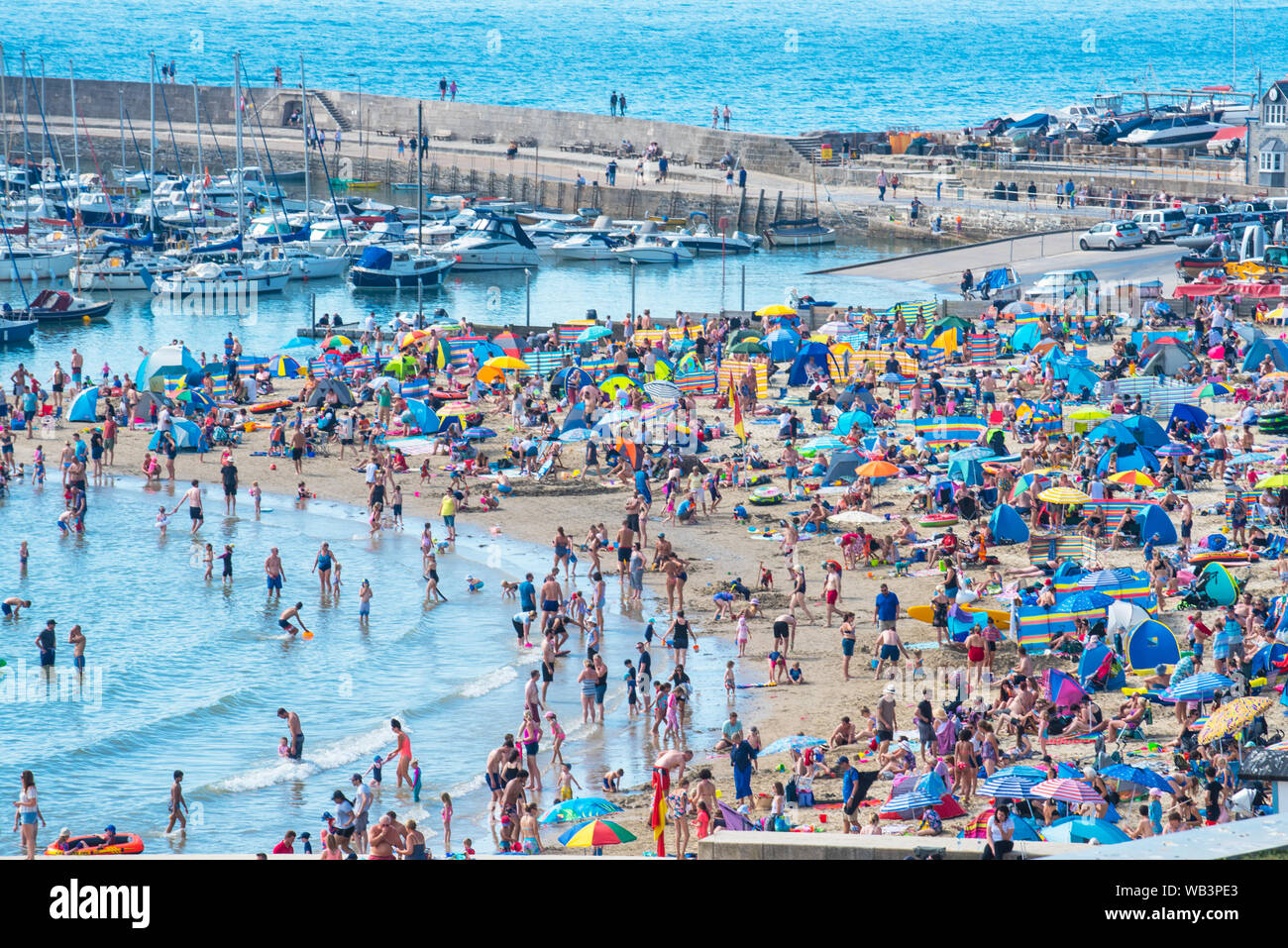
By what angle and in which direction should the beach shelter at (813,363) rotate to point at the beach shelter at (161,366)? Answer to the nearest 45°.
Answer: approximately 90° to its right

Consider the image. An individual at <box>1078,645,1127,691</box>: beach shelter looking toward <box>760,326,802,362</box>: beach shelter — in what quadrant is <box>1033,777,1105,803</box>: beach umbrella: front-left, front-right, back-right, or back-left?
back-left

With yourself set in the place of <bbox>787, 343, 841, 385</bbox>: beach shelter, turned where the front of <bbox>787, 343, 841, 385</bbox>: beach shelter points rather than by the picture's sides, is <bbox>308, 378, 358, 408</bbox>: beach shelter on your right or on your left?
on your right

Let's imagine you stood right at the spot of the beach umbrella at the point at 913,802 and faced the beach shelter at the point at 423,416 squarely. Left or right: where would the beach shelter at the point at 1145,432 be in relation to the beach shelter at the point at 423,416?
right

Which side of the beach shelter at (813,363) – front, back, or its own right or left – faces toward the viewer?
front

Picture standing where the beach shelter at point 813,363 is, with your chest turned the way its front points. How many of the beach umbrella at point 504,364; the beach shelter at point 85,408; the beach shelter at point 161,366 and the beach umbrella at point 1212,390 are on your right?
3

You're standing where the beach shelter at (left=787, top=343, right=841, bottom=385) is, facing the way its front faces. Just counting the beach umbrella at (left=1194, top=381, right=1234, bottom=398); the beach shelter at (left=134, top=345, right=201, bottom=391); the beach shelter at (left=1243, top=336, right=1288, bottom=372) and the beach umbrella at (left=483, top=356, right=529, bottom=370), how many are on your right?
2

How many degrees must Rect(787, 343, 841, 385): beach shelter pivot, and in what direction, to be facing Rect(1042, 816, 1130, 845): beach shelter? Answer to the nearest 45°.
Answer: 0° — it already faces it

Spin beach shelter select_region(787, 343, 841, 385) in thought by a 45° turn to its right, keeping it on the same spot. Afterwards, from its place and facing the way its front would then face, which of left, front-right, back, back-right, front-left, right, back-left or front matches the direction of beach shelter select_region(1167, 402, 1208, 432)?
left

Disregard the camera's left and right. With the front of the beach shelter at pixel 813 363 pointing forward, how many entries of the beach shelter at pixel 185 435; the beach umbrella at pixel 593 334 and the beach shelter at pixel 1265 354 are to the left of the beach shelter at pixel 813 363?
1

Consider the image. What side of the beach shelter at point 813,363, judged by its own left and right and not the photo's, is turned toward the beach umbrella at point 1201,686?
front

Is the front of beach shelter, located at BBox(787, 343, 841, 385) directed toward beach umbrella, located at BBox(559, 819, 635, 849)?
yes

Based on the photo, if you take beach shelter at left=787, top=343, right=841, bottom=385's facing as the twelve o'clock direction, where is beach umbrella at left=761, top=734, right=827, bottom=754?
The beach umbrella is roughly at 12 o'clock from the beach shelter.

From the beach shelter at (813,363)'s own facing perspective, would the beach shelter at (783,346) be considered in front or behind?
behind

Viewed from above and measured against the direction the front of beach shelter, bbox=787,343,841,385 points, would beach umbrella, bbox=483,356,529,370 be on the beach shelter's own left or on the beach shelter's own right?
on the beach shelter's own right

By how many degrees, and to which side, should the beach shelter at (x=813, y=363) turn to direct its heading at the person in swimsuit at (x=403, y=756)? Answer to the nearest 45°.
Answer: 0° — it already faces them

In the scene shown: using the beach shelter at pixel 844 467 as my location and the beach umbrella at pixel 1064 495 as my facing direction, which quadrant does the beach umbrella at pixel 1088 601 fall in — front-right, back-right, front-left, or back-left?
front-right

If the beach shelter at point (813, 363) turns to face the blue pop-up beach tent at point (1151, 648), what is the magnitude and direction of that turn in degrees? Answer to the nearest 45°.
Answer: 0° — it already faces it

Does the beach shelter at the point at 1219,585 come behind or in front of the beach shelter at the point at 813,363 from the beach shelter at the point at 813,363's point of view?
in front

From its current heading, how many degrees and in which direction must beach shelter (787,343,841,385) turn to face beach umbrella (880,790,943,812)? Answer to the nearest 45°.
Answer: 0° — it already faces it
